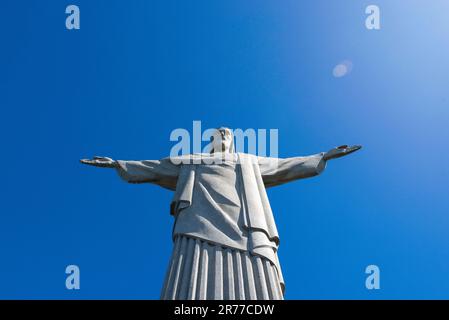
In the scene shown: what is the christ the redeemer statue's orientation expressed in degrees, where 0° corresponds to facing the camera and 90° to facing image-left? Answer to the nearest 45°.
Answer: approximately 0°
